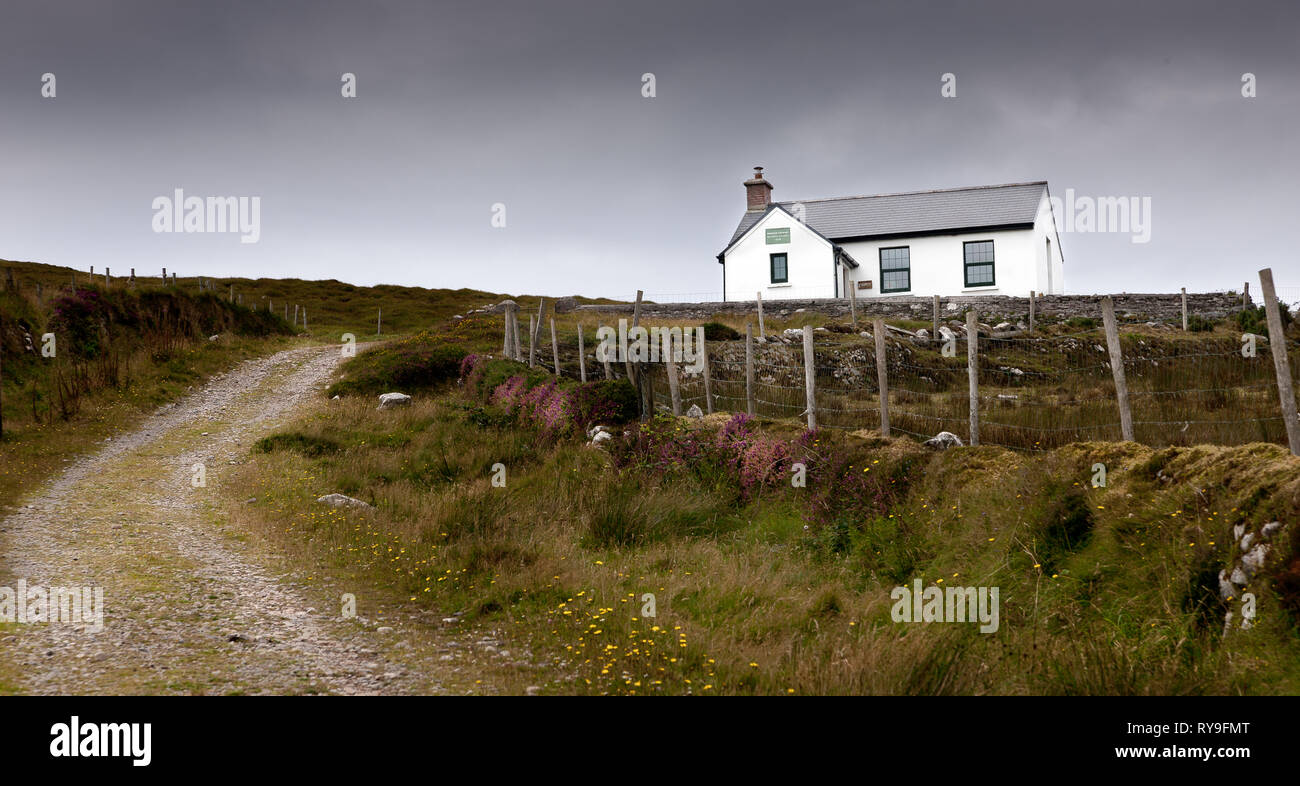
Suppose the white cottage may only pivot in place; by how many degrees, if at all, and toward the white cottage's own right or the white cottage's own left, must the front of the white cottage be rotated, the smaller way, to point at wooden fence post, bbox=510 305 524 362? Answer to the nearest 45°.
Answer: approximately 45° to the white cottage's own right

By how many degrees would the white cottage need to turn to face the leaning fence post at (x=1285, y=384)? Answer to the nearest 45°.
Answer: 0° — it already faces it

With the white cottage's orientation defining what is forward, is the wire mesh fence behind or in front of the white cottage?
in front

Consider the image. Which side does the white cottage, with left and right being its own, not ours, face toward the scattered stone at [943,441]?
front

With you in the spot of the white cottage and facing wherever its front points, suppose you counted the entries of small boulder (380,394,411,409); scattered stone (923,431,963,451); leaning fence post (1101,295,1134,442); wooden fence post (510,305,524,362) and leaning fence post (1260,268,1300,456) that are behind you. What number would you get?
0

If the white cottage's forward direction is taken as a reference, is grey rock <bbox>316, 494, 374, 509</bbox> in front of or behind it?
in front

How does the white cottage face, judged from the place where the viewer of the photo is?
facing the viewer

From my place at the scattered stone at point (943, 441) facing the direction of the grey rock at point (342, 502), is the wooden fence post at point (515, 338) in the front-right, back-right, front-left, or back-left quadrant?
front-right

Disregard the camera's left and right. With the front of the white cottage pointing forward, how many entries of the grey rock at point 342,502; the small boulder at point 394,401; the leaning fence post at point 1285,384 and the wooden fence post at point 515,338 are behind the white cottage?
0

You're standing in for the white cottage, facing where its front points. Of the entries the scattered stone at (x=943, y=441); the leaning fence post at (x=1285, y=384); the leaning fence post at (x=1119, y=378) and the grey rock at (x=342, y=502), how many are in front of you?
4

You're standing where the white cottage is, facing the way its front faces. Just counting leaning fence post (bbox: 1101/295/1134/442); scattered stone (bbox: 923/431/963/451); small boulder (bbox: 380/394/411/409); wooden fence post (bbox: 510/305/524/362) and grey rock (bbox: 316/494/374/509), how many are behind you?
0
